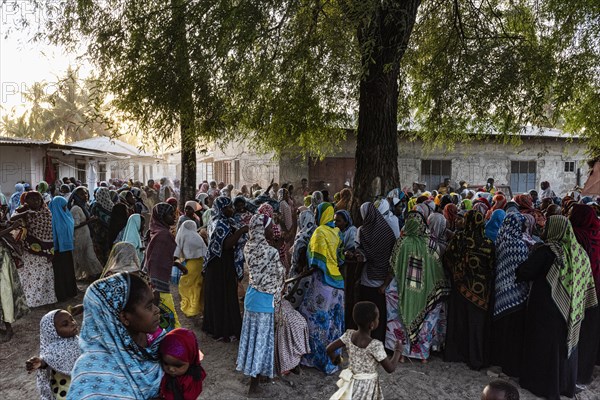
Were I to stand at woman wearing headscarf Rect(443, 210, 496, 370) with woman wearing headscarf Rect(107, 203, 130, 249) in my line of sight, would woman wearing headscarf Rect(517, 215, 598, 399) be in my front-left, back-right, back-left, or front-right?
back-left

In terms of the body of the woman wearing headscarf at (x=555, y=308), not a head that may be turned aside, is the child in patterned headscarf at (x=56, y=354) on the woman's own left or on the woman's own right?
on the woman's own left

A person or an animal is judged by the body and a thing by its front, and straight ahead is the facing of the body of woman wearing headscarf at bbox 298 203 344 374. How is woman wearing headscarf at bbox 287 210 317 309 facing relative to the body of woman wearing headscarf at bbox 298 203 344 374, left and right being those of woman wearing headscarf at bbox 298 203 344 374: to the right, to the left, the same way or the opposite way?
the same way

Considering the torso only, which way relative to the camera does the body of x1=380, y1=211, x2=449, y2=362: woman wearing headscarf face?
away from the camera

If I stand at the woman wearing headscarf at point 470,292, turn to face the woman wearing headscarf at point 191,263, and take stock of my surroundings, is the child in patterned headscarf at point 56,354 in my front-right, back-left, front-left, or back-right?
front-left

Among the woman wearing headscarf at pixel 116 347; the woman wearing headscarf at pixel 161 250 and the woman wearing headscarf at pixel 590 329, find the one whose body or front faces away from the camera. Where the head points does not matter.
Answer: the woman wearing headscarf at pixel 590 329

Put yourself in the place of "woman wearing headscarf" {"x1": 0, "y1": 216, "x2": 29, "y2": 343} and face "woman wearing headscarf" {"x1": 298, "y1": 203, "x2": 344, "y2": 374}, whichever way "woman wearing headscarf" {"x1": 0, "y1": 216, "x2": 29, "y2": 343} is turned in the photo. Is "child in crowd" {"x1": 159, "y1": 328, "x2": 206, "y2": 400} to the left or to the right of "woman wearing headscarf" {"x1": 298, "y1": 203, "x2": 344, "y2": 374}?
right

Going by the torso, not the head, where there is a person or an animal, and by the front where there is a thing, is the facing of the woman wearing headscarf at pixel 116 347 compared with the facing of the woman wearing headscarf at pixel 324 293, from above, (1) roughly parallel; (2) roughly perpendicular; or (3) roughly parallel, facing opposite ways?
roughly perpendicular

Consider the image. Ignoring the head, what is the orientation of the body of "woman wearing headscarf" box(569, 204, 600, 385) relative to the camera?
away from the camera
